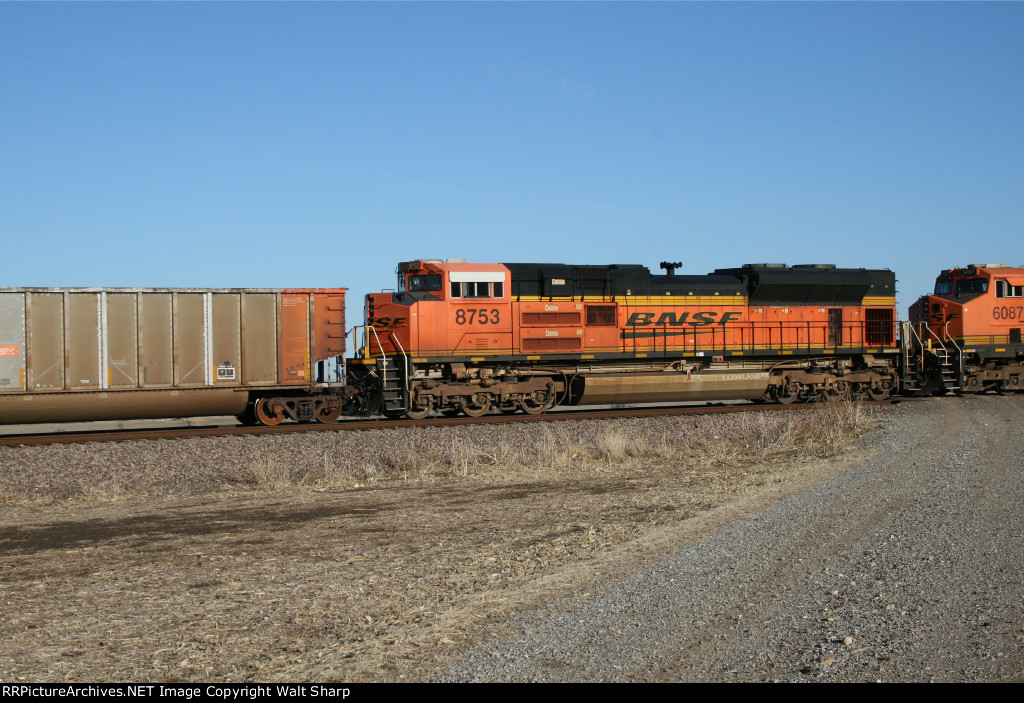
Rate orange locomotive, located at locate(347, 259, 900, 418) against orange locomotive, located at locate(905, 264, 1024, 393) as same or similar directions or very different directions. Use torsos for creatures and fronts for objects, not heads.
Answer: same or similar directions

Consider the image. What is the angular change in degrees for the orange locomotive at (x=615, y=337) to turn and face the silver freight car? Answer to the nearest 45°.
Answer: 0° — it already faces it

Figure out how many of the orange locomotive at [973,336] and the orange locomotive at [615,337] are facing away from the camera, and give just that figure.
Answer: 0

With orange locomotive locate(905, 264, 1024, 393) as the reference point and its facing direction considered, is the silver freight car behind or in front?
in front

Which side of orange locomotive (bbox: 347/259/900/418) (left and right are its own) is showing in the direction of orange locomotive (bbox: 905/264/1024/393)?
back

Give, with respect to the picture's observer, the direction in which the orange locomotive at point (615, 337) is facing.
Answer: facing the viewer and to the left of the viewer

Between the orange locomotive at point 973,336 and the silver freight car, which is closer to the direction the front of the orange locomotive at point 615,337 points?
the silver freight car

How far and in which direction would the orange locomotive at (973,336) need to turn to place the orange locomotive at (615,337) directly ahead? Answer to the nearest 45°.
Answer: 0° — it already faces it
